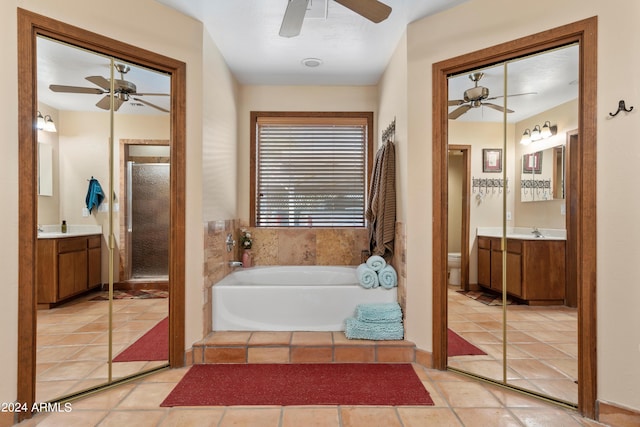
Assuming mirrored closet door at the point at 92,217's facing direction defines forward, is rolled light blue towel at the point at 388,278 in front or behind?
in front

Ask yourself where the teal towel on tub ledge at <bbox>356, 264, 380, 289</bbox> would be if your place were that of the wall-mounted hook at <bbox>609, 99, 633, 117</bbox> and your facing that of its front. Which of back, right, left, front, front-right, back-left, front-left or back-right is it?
front-right

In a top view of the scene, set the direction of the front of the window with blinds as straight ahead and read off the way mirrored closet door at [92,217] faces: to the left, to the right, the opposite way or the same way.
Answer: to the left

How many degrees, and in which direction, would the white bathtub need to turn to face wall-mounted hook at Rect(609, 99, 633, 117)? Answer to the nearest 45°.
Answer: approximately 45° to its left

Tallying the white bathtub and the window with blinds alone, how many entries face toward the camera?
2

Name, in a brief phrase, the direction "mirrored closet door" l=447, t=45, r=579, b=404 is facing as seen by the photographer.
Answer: facing the viewer and to the left of the viewer

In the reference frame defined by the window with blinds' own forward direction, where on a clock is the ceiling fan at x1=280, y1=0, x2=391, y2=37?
The ceiling fan is roughly at 12 o'clock from the window with blinds.

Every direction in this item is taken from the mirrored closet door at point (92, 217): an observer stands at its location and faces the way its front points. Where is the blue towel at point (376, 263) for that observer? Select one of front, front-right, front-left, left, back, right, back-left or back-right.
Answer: front-left

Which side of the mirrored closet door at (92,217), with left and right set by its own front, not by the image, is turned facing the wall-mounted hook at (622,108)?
front

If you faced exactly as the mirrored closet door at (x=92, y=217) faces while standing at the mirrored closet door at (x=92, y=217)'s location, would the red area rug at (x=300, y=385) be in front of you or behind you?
in front

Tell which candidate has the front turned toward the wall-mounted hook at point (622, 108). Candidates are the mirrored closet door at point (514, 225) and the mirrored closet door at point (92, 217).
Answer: the mirrored closet door at point (92, 217)

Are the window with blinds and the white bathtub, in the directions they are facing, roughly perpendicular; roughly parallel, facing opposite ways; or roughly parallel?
roughly parallel

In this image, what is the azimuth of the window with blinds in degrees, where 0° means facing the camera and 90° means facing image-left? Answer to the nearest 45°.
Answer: approximately 0°

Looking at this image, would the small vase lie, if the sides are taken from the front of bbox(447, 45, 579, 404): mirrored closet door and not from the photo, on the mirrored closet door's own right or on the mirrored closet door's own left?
on the mirrored closet door's own right

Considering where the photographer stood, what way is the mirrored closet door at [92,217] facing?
facing the viewer and to the right of the viewer
